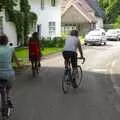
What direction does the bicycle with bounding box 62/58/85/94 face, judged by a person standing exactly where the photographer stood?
facing away from the viewer and to the right of the viewer

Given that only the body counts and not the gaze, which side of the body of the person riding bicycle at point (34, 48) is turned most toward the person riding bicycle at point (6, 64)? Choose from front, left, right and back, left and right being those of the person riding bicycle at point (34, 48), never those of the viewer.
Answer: back

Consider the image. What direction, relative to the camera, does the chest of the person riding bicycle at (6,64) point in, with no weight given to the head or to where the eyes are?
away from the camera

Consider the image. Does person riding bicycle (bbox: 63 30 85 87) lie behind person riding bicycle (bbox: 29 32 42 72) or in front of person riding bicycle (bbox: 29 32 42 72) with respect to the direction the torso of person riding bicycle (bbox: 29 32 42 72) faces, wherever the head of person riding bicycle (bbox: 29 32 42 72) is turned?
behind

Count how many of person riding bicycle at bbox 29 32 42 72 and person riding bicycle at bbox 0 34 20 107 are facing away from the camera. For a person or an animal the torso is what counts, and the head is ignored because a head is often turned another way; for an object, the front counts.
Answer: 2

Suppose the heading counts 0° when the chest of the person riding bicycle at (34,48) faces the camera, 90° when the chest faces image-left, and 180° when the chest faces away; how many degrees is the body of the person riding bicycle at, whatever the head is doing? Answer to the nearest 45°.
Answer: approximately 180°

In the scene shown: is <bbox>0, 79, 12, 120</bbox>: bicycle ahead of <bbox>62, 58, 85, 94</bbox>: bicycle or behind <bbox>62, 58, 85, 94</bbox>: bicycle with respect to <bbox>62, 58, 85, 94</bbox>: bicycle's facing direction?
behind

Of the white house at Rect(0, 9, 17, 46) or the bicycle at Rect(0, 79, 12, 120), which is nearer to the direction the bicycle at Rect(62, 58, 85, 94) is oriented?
the white house

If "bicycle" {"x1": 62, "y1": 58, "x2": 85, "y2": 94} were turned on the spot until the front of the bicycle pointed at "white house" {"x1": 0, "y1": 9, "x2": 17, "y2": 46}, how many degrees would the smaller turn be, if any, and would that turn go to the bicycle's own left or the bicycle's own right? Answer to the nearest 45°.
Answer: approximately 45° to the bicycle's own left

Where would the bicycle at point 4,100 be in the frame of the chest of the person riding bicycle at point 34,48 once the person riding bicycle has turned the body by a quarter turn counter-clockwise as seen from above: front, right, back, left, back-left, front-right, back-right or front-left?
left

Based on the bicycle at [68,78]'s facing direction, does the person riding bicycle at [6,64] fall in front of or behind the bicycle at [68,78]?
behind

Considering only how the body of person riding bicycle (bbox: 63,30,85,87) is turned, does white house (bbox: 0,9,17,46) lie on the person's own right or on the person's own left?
on the person's own left

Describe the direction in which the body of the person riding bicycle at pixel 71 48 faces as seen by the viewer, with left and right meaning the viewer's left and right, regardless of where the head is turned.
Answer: facing away from the viewer and to the right of the viewer
